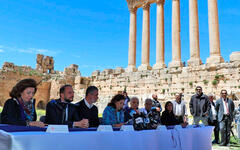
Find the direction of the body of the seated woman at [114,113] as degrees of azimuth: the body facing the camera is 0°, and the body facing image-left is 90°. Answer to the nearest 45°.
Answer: approximately 315°

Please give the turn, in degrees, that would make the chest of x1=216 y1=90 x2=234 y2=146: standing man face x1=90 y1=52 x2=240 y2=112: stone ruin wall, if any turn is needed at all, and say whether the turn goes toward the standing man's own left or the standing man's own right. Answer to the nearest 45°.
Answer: approximately 180°

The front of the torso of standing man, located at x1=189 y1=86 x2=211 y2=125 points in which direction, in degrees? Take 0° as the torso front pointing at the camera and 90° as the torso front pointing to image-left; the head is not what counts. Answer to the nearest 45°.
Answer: approximately 0°

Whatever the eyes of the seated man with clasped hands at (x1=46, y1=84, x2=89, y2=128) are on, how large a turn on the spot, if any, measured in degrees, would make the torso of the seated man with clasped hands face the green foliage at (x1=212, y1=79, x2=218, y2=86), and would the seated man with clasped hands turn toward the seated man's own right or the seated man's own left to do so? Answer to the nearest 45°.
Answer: approximately 90° to the seated man's own left

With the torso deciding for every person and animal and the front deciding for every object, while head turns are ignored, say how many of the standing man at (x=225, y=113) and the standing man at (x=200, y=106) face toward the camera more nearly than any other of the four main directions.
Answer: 2

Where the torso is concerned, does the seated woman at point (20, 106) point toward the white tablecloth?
yes

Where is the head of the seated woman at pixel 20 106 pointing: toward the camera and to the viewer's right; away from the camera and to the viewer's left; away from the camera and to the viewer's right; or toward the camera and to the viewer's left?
toward the camera and to the viewer's right

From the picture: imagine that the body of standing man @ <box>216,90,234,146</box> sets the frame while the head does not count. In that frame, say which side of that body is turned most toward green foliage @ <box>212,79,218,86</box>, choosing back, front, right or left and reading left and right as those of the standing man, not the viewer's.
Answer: back

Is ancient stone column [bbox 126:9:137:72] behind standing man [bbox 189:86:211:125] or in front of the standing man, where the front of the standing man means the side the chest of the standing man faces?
behind

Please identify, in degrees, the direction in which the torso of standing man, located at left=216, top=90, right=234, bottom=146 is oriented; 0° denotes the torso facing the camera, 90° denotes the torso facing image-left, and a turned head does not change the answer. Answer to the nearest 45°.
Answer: approximately 0°

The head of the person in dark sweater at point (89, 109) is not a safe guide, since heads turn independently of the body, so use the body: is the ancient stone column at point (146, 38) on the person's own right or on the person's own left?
on the person's own left

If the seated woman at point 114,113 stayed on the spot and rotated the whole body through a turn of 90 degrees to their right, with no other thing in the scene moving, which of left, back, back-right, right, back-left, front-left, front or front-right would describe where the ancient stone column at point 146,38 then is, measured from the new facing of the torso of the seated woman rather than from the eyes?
back-right
